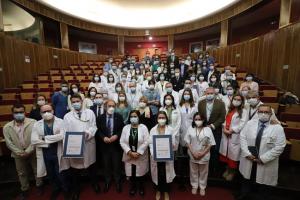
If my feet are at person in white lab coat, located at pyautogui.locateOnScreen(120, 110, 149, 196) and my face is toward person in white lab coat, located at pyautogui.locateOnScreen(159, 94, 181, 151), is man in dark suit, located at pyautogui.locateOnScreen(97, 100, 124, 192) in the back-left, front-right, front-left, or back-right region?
back-left

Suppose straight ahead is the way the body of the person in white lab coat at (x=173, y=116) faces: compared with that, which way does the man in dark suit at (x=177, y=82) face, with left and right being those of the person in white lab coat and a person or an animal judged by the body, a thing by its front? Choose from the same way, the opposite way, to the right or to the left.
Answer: the same way

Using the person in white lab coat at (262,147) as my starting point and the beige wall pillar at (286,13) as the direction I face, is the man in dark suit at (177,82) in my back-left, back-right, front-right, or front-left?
front-left

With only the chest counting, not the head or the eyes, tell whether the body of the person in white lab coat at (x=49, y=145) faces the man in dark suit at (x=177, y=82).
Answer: no

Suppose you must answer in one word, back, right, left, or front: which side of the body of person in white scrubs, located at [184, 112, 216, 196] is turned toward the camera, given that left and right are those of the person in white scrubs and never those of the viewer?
front

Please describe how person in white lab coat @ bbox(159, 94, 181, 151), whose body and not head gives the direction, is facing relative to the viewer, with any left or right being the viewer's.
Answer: facing the viewer

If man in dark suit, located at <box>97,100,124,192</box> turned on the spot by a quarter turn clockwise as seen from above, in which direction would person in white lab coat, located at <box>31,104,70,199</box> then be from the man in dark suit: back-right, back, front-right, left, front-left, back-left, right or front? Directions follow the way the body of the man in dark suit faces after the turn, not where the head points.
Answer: front

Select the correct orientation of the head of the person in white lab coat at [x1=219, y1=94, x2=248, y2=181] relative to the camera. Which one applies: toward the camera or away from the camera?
toward the camera

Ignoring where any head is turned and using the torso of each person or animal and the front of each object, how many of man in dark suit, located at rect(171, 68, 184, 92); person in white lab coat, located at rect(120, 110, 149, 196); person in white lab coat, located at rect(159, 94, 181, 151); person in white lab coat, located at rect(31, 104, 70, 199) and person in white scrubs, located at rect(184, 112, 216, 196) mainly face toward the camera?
5

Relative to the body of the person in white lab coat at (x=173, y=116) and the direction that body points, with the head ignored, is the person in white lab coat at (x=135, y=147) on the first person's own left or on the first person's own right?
on the first person's own right

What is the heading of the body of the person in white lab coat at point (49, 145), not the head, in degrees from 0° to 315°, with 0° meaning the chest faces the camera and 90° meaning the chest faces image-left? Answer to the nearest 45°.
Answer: approximately 0°

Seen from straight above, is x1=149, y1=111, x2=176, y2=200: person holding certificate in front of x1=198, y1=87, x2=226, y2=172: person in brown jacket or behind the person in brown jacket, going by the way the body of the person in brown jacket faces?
in front

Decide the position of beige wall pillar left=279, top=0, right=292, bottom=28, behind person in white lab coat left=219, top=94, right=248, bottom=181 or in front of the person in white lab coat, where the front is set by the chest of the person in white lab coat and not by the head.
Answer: behind

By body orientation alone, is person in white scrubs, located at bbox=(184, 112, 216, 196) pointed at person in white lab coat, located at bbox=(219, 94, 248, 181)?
no

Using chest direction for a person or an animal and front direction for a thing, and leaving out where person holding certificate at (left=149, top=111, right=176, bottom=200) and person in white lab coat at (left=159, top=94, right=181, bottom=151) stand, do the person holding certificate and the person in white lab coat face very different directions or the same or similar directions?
same or similar directions

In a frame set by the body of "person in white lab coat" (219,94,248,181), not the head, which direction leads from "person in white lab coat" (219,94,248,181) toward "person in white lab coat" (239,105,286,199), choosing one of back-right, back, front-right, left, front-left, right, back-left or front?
left

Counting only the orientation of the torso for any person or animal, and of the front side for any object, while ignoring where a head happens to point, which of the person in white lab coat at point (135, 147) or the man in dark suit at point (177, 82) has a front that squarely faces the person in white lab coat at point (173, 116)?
the man in dark suit
